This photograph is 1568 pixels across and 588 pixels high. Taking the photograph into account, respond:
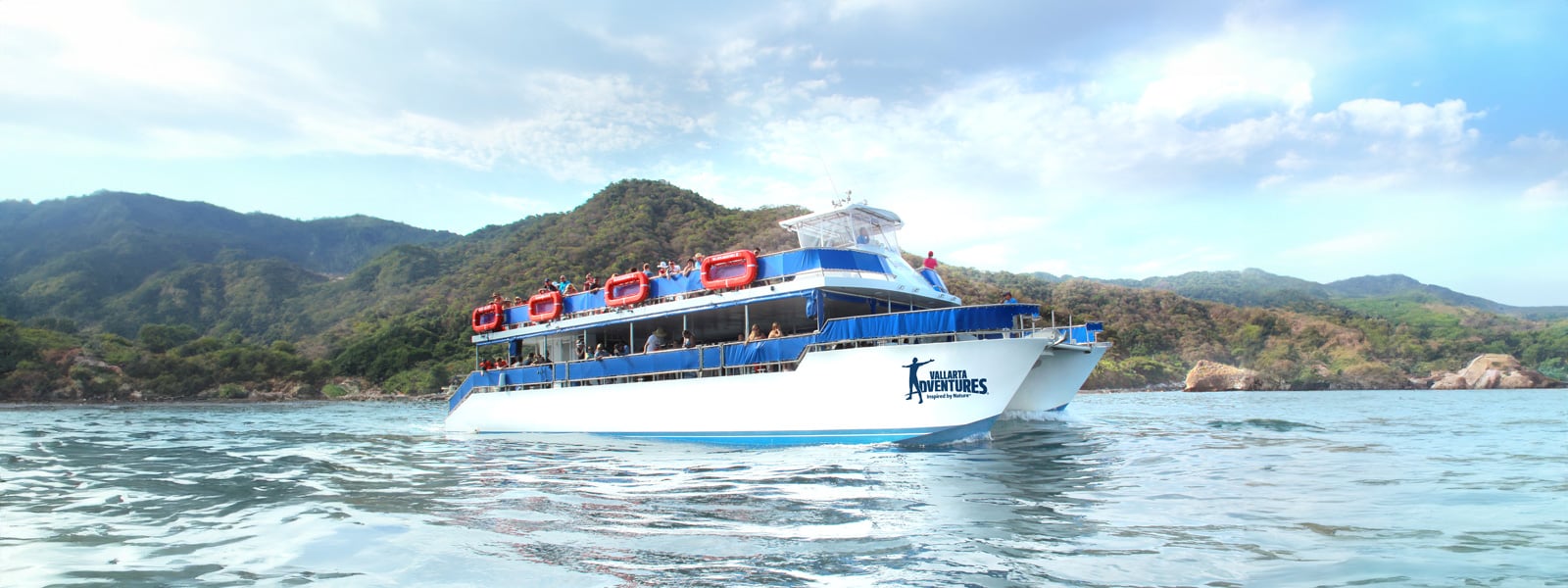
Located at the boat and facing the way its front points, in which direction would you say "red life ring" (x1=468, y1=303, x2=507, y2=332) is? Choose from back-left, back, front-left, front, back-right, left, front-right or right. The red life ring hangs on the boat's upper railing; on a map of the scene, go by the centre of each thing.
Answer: back

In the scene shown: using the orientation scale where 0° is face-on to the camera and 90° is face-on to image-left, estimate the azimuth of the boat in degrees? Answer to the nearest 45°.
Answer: approximately 315°
